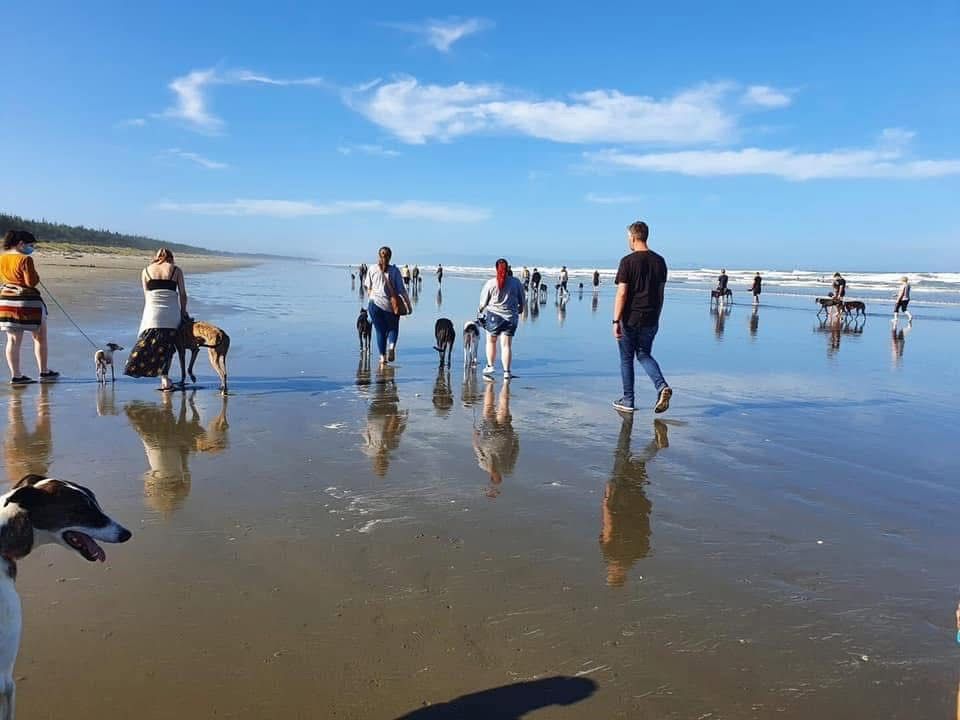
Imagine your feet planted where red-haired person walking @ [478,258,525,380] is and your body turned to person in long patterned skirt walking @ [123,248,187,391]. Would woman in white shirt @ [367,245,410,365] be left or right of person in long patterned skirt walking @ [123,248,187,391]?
right

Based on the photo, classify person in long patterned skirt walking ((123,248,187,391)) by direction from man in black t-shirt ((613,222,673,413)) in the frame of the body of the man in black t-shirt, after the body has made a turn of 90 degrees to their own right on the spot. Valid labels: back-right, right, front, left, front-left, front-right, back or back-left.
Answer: back-left

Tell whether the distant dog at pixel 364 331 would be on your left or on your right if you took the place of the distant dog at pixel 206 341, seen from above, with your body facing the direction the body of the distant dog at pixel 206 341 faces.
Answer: on your right

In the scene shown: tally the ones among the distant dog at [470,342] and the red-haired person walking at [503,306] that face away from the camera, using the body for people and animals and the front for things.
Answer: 2

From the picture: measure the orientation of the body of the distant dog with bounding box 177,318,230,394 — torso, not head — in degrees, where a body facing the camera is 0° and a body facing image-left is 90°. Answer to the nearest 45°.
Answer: approximately 135°

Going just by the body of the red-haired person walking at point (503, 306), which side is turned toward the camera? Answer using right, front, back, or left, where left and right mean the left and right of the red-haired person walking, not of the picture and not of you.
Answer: back

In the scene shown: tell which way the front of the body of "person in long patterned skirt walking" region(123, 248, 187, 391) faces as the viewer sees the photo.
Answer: away from the camera
